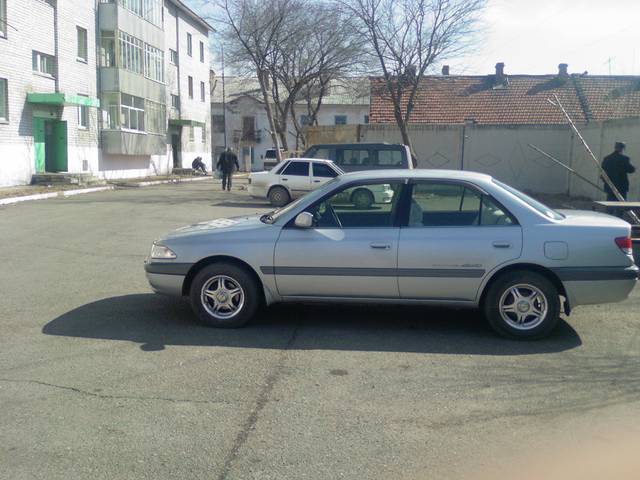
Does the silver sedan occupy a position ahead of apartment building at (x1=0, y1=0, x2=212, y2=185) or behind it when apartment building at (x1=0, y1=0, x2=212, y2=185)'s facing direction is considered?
ahead

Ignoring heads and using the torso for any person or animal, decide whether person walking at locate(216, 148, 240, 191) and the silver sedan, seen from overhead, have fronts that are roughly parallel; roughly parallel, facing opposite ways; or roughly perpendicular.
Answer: roughly perpendicular

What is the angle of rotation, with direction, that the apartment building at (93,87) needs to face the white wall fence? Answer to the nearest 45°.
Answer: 0° — it already faces it

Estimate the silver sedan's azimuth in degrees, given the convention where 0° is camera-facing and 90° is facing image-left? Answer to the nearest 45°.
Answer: approximately 90°

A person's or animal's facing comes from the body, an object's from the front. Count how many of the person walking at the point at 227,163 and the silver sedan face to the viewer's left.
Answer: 1
